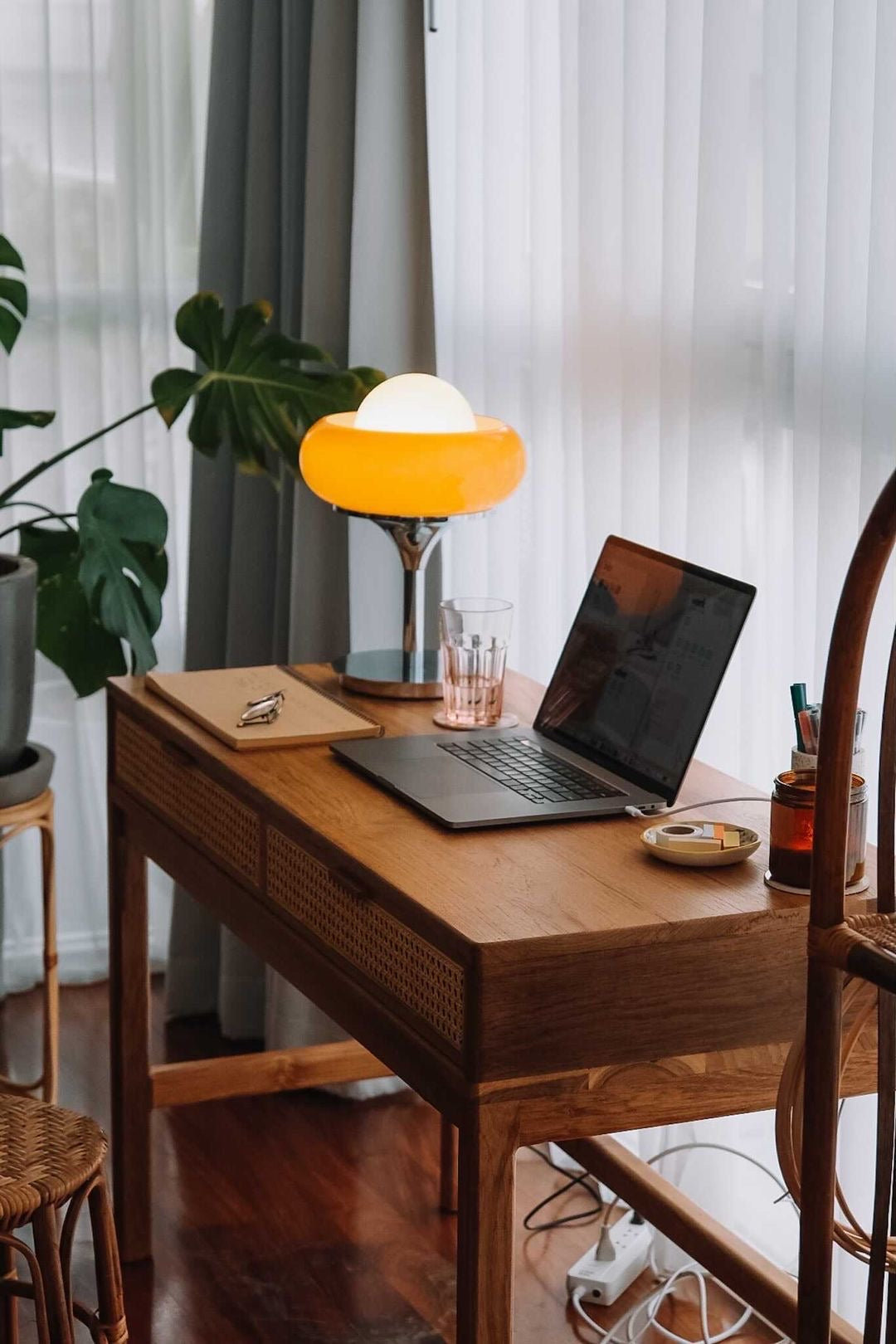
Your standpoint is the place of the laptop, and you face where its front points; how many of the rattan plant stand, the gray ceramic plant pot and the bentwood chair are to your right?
2

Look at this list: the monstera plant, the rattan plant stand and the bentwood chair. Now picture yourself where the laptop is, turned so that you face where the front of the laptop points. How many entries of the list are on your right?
2
